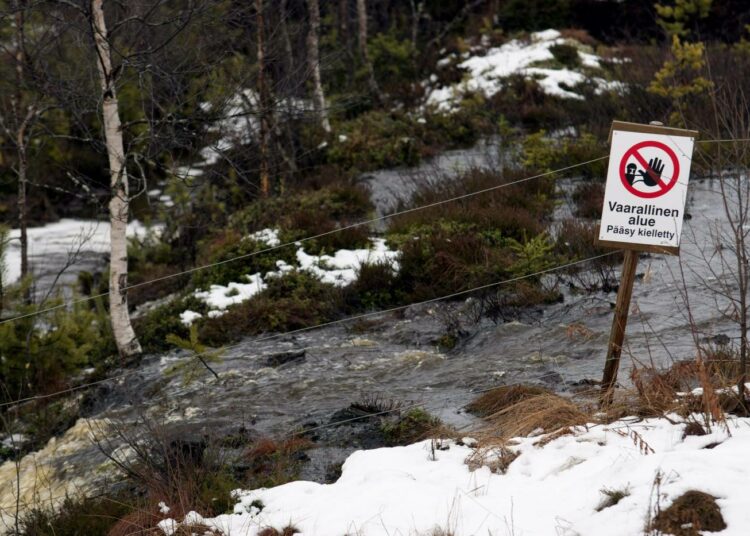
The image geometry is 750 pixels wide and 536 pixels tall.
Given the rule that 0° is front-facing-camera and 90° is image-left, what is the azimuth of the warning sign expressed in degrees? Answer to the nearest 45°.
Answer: approximately 0°

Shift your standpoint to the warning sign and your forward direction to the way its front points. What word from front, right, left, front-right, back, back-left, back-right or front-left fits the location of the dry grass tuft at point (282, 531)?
front-right

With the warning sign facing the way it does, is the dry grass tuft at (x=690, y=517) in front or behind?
in front

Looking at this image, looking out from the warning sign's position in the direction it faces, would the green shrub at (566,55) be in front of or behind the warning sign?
behind

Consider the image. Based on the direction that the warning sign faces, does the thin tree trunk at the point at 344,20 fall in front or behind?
behind

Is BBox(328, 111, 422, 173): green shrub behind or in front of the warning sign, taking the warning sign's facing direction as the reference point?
behind

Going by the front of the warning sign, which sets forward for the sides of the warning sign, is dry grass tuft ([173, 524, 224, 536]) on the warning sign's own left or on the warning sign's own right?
on the warning sign's own right

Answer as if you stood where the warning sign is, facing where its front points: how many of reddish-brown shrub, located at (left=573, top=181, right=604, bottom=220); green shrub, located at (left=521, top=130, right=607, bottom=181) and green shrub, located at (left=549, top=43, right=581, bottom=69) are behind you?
3

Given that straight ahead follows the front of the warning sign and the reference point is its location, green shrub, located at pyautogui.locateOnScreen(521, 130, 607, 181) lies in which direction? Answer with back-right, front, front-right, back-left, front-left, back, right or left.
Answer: back

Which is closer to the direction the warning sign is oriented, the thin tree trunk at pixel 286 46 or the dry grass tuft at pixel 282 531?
the dry grass tuft

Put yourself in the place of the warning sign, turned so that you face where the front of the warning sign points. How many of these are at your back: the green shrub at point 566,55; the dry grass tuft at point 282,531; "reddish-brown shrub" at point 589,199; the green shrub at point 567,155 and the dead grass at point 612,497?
3

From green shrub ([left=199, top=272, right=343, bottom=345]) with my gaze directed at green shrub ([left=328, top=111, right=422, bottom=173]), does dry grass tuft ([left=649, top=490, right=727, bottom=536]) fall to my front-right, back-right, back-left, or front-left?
back-right
